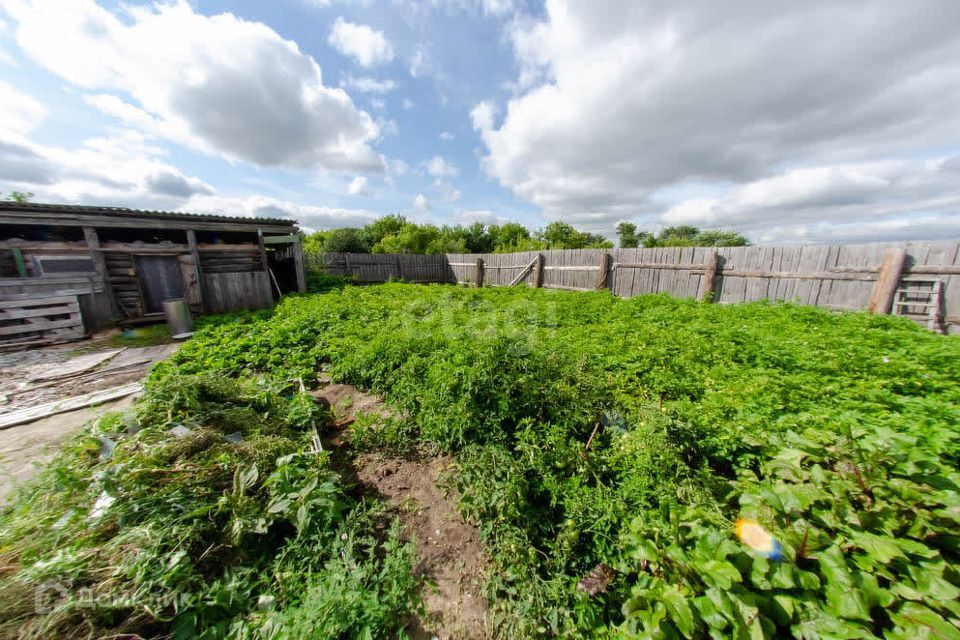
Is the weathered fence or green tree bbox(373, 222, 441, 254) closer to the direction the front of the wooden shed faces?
the weathered fence

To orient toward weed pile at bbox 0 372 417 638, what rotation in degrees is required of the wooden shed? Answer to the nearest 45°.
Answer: approximately 45° to its right

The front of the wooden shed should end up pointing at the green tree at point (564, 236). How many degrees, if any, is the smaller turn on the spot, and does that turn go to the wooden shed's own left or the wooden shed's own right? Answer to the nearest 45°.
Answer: approximately 45° to the wooden shed's own left

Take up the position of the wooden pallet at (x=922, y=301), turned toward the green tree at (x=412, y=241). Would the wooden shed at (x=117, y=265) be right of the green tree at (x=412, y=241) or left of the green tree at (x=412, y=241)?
left

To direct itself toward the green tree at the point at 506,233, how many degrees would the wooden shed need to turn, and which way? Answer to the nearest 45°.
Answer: approximately 45° to its left

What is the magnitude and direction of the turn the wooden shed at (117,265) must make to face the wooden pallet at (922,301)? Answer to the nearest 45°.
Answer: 0° — it already faces it

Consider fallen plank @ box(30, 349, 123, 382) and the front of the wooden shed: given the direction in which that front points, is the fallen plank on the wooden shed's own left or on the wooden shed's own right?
on the wooden shed's own right

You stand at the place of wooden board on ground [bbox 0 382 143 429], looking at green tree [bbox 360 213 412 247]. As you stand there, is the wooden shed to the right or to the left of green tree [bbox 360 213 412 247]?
left

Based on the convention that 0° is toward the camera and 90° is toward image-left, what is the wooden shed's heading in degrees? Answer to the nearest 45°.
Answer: approximately 315°

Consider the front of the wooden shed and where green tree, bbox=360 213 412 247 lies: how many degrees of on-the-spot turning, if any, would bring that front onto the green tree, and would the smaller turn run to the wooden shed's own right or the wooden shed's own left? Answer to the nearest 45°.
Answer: approximately 90° to the wooden shed's own left

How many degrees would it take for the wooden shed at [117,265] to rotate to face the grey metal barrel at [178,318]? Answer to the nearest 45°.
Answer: approximately 45° to its right
